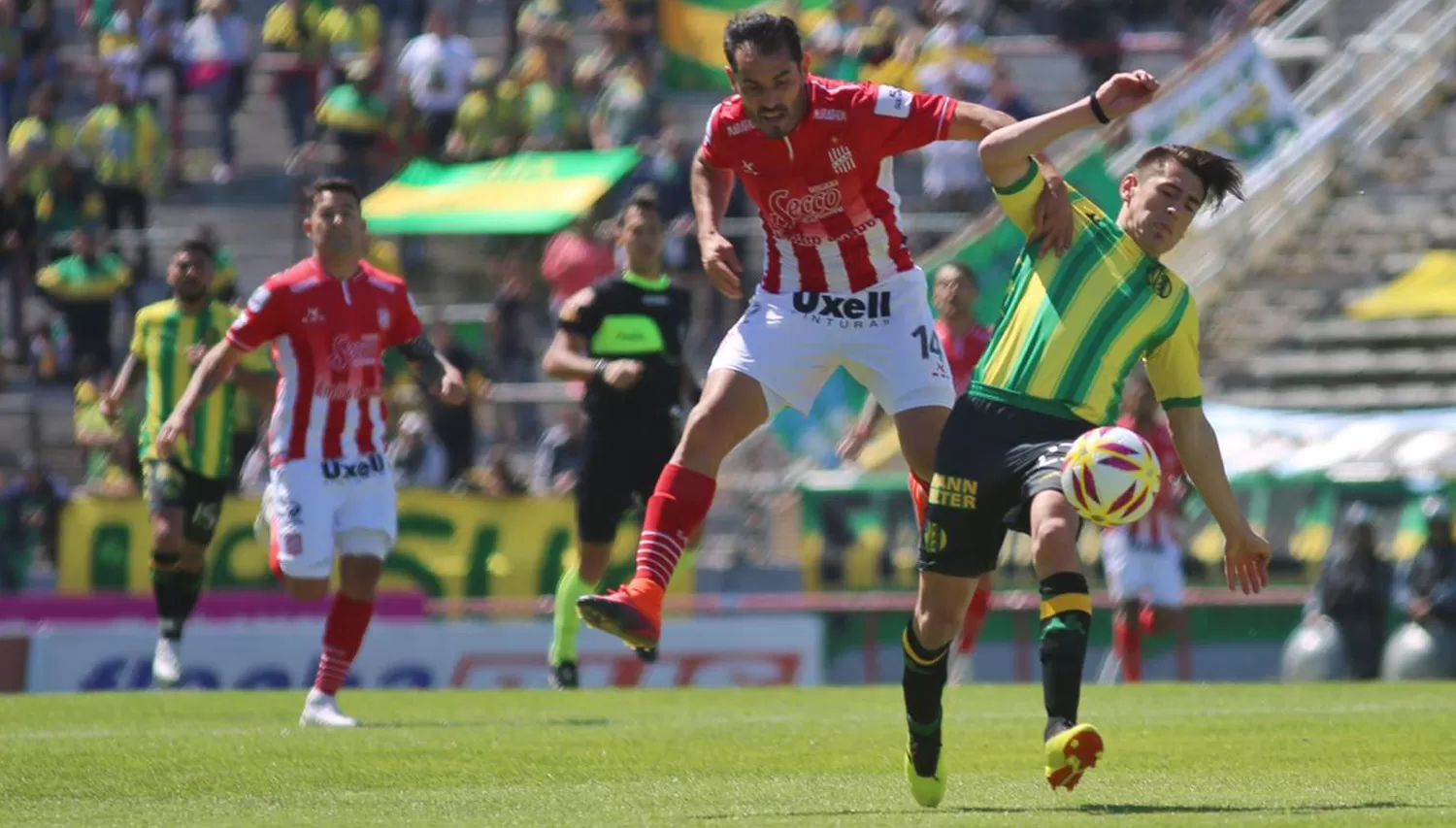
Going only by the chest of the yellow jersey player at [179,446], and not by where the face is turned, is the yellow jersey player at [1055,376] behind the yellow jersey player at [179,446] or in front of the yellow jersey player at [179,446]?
in front

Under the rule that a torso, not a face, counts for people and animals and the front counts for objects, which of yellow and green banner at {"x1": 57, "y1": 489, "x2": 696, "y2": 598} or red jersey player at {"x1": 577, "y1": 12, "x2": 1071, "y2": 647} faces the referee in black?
the yellow and green banner

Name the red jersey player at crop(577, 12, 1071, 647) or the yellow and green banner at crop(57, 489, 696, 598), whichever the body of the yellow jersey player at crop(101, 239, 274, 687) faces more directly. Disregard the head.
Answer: the red jersey player

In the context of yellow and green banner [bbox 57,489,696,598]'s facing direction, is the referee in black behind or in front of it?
in front

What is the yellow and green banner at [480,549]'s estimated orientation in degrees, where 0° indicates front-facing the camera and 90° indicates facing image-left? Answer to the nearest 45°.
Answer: approximately 0°

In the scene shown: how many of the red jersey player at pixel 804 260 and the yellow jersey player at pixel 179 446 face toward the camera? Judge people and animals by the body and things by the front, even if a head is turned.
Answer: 2
